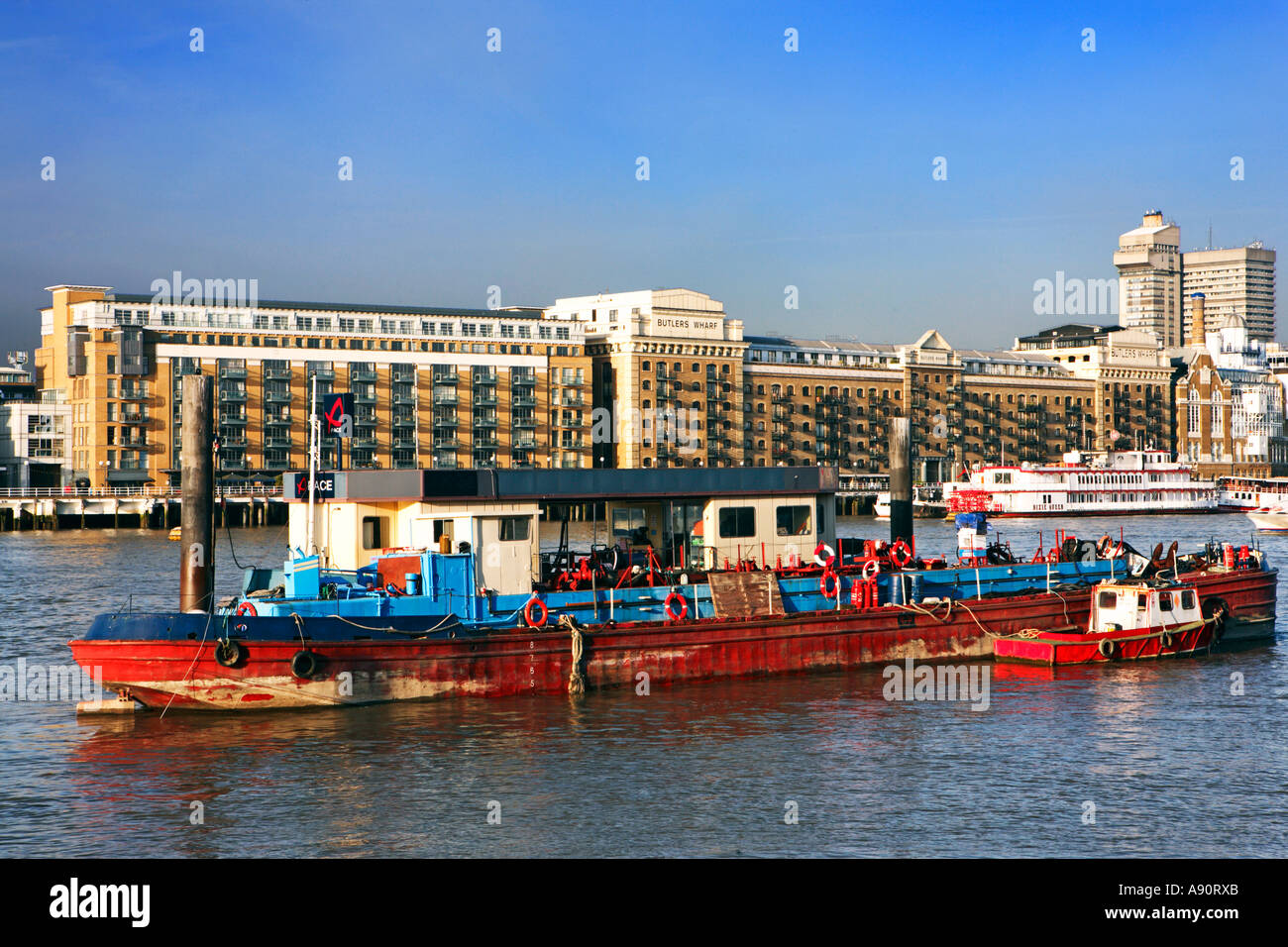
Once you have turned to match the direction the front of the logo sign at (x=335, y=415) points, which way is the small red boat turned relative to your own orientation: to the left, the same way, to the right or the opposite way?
to the left

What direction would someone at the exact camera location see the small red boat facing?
facing away from the viewer and to the right of the viewer

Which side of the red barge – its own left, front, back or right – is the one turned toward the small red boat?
back

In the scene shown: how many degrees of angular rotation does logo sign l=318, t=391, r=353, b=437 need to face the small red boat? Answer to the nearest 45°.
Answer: approximately 90° to its left

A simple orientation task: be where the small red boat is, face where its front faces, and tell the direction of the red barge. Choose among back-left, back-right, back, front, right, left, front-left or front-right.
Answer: back

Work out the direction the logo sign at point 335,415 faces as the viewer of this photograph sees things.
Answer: facing the viewer

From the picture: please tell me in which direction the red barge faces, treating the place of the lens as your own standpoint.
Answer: facing the viewer and to the left of the viewer

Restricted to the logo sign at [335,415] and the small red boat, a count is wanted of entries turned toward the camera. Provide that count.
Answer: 1

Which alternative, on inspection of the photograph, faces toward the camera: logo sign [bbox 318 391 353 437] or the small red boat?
the logo sign

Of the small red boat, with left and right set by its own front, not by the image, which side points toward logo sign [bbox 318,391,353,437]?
back
